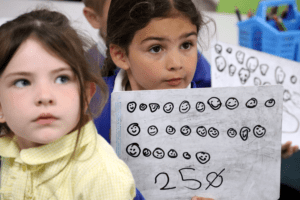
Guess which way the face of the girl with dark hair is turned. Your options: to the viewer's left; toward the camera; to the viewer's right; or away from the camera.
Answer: toward the camera

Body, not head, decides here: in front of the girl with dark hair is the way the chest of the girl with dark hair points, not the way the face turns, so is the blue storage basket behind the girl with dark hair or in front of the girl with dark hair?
behind
